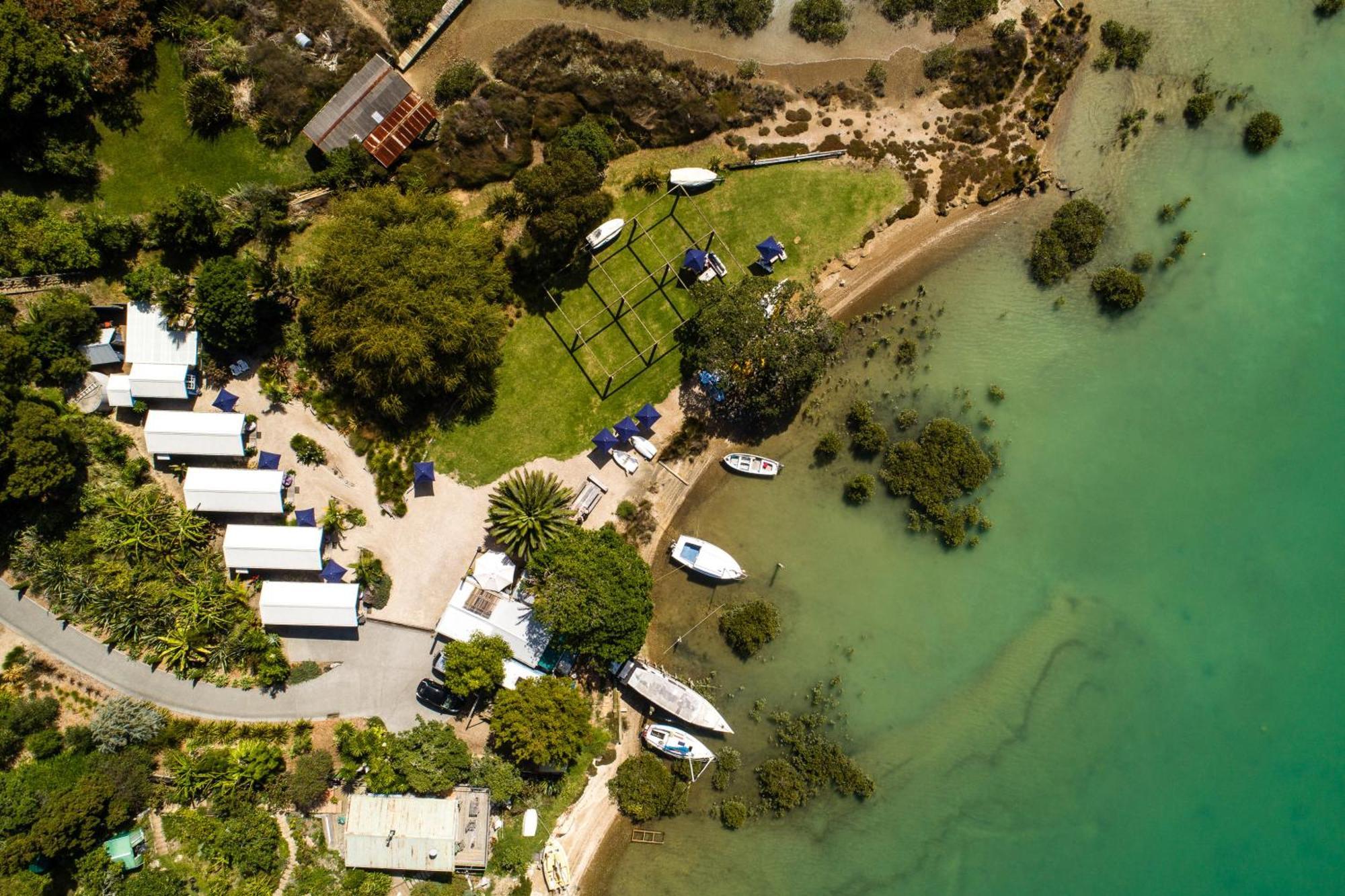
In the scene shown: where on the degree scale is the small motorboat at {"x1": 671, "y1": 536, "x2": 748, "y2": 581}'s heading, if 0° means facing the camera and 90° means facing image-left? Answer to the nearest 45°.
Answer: approximately 315°

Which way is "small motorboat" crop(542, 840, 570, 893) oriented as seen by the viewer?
away from the camera

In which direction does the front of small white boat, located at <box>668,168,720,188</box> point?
to the viewer's right

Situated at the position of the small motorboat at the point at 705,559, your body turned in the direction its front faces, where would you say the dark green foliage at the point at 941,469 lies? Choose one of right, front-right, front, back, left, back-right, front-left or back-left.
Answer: left
